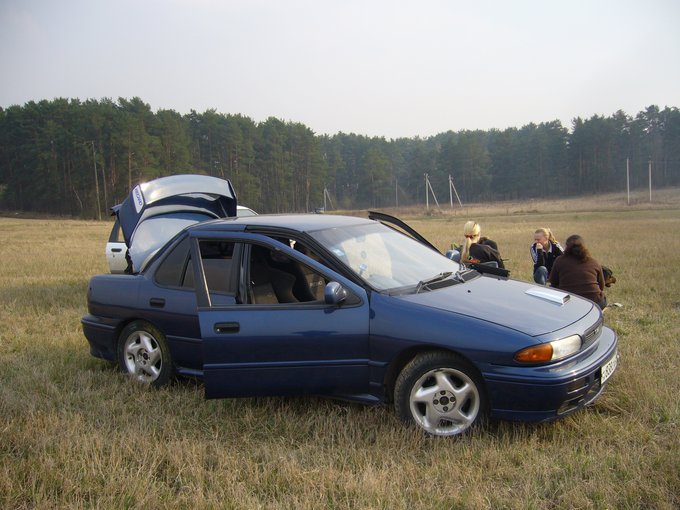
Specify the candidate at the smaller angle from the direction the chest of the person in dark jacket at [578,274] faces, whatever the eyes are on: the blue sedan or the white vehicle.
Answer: the white vehicle

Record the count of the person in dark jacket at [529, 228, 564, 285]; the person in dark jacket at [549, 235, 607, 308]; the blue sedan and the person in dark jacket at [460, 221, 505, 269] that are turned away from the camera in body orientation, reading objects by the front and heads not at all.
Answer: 1

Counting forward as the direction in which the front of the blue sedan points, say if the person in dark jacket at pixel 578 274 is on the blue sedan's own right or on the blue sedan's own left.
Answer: on the blue sedan's own left

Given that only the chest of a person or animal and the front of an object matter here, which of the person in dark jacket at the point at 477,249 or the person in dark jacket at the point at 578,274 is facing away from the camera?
the person in dark jacket at the point at 578,274

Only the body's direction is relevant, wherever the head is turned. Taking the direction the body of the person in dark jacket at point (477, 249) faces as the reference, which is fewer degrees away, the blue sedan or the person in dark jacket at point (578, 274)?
the blue sedan

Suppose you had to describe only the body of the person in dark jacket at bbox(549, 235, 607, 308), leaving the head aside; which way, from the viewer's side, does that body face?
away from the camera

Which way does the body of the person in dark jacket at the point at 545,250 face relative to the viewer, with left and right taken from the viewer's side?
facing the viewer and to the left of the viewer

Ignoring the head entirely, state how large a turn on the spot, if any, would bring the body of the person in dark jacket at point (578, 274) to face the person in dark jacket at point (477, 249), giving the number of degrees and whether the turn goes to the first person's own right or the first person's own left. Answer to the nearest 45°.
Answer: approximately 45° to the first person's own left

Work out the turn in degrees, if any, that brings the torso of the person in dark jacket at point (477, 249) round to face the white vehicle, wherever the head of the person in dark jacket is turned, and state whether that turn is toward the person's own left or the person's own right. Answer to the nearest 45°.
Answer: approximately 45° to the person's own right

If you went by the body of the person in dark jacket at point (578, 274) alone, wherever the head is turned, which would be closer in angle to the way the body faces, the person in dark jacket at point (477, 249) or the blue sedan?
the person in dark jacket

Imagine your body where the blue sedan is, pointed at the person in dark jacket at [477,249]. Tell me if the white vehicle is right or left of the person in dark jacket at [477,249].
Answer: left

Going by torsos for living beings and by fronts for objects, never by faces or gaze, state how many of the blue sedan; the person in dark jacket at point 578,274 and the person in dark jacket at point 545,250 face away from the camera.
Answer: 1

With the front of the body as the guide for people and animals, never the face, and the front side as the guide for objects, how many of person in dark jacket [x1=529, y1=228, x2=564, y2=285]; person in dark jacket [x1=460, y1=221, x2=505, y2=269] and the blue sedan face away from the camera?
0

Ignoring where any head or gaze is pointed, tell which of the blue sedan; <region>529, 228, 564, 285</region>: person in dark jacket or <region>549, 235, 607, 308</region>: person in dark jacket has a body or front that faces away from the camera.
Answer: <region>549, 235, 607, 308</region>: person in dark jacket

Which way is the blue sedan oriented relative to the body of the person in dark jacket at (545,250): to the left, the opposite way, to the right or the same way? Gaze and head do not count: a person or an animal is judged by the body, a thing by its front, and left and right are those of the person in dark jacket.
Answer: to the left
